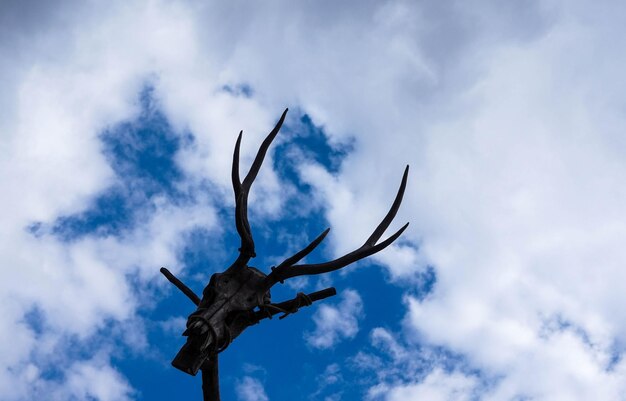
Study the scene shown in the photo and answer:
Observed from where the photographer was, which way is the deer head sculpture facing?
facing the viewer and to the left of the viewer
